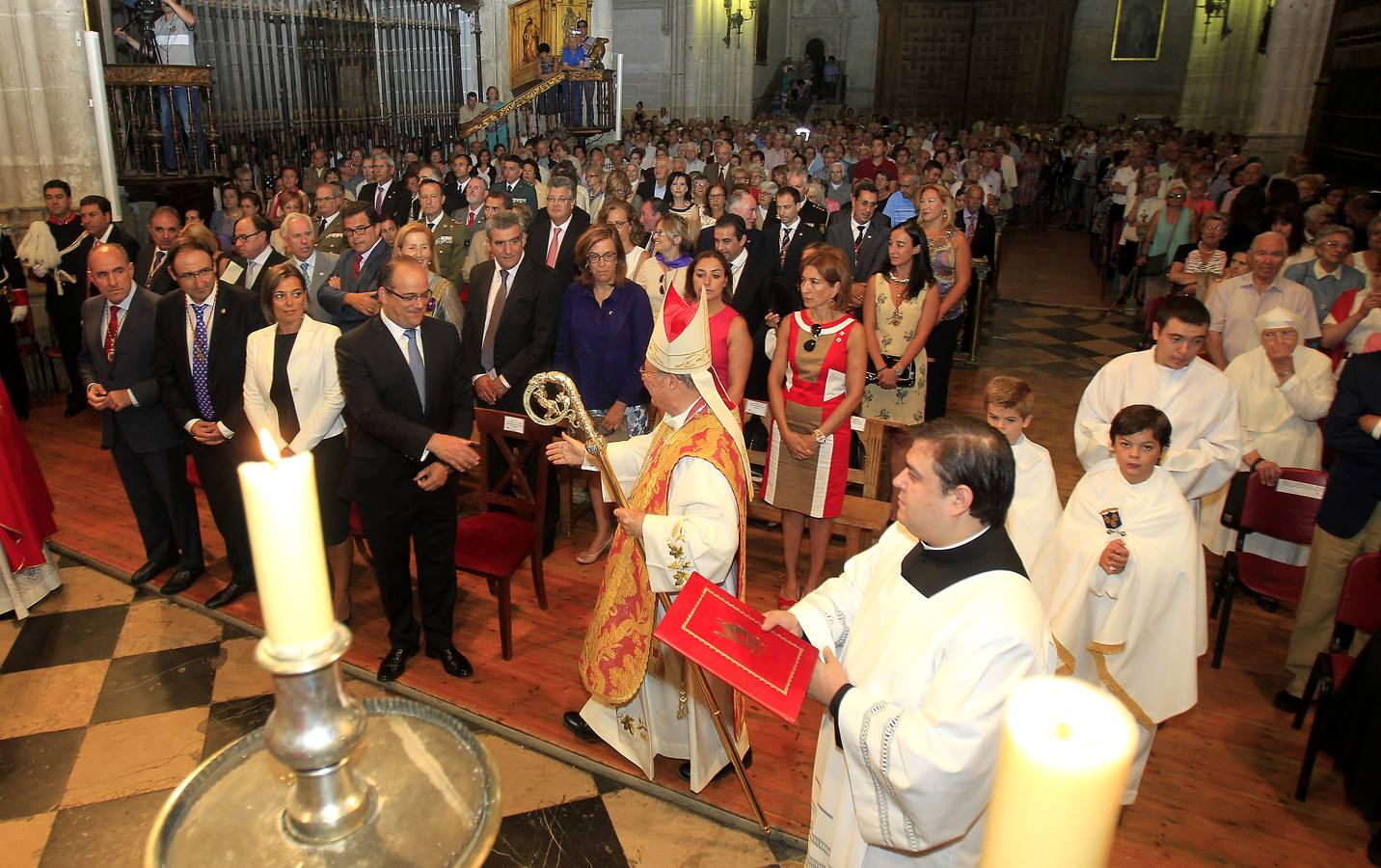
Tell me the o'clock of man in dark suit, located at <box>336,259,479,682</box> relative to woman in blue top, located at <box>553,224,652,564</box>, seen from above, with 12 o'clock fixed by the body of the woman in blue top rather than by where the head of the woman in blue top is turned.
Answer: The man in dark suit is roughly at 1 o'clock from the woman in blue top.

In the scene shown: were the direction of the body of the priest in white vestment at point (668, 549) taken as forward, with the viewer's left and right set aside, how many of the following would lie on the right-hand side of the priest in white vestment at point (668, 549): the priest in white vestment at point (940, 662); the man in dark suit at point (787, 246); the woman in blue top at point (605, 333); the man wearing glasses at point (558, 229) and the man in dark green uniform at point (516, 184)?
4

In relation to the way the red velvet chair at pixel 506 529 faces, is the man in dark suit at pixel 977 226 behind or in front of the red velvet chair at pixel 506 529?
behind

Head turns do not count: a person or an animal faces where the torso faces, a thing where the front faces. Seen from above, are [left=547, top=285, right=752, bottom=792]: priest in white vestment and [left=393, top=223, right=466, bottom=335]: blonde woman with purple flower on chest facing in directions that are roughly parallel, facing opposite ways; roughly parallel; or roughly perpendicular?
roughly perpendicular

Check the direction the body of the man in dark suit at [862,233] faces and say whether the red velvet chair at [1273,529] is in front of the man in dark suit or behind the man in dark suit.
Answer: in front

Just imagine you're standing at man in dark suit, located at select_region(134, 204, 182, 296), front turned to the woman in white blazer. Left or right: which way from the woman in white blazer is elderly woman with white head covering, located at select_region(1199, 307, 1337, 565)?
left

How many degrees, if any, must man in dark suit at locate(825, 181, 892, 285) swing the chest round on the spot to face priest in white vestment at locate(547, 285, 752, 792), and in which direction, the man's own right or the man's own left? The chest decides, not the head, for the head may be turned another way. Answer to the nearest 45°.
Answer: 0° — they already face them

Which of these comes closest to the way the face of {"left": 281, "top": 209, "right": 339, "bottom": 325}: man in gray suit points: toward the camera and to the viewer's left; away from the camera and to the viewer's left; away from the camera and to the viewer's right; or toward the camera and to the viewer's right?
toward the camera and to the viewer's right

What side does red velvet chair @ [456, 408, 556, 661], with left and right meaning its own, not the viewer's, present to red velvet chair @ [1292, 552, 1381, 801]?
left

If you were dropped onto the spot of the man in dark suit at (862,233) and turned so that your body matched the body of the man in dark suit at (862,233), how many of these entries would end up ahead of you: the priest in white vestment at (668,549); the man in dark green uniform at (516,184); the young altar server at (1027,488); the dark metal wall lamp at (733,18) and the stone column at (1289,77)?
2

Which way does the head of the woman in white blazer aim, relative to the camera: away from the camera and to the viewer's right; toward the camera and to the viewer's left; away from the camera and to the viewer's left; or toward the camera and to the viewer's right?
toward the camera and to the viewer's right

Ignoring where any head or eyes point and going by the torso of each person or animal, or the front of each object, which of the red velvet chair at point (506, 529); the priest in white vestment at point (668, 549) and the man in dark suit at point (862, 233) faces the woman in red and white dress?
the man in dark suit
